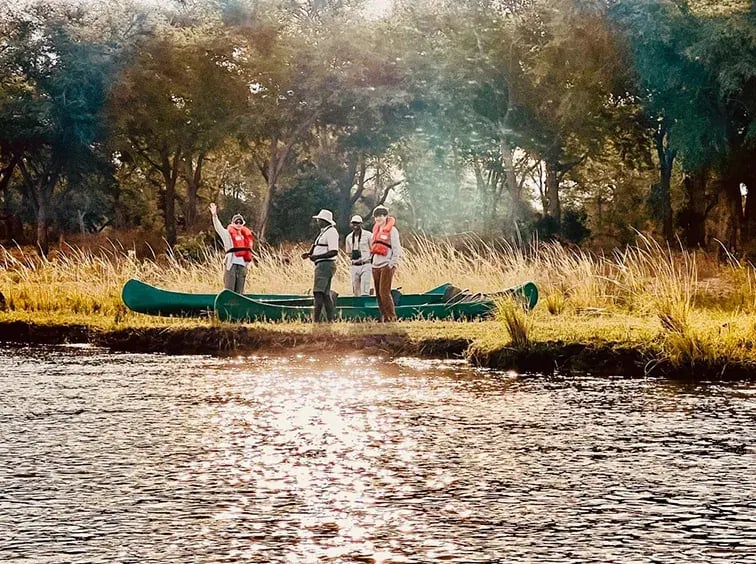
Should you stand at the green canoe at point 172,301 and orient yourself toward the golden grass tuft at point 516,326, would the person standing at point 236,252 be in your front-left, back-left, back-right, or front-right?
front-left

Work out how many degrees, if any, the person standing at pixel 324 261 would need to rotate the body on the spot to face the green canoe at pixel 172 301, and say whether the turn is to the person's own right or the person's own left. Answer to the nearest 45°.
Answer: approximately 45° to the person's own right

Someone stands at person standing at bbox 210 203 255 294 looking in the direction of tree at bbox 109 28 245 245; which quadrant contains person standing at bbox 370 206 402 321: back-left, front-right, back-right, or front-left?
back-right

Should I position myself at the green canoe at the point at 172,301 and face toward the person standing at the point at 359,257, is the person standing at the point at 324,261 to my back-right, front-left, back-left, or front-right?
front-right

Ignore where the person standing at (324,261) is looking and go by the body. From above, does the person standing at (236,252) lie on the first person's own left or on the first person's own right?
on the first person's own right

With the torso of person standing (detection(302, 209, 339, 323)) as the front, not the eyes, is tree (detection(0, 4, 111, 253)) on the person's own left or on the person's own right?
on the person's own right

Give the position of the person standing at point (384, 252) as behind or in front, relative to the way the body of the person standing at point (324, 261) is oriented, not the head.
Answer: behind

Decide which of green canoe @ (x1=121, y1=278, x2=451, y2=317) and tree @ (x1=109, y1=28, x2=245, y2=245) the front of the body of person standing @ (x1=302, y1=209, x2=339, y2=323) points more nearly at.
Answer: the green canoe

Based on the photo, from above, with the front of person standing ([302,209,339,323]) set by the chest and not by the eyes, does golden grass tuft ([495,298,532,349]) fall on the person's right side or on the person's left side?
on the person's left side

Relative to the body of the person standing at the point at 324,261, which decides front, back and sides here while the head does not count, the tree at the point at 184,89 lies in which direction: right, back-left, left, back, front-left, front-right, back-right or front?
right
